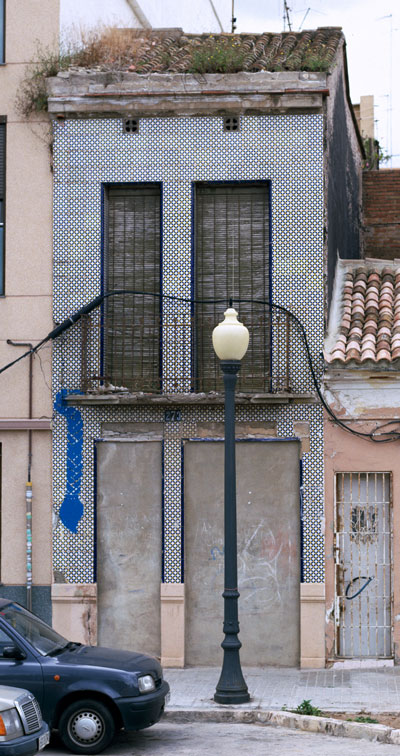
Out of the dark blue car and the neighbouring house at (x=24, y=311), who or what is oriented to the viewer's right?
the dark blue car

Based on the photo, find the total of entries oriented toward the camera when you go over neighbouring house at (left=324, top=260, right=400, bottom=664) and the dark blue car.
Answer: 1

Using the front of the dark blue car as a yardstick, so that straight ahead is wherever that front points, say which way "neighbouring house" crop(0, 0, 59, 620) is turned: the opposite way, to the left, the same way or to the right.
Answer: to the right

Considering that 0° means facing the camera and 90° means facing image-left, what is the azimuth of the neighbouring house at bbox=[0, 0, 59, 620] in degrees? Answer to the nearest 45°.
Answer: approximately 0°

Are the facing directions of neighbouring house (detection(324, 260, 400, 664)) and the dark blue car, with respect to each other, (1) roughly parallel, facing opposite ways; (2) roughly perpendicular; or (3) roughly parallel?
roughly perpendicular

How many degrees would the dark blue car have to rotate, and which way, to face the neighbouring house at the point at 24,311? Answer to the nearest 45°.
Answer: approximately 90° to its left

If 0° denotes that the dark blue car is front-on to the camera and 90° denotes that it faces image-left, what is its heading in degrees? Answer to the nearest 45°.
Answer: approximately 270°

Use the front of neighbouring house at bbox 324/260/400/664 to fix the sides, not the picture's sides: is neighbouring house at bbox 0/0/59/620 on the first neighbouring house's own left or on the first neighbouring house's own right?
on the first neighbouring house's own right
